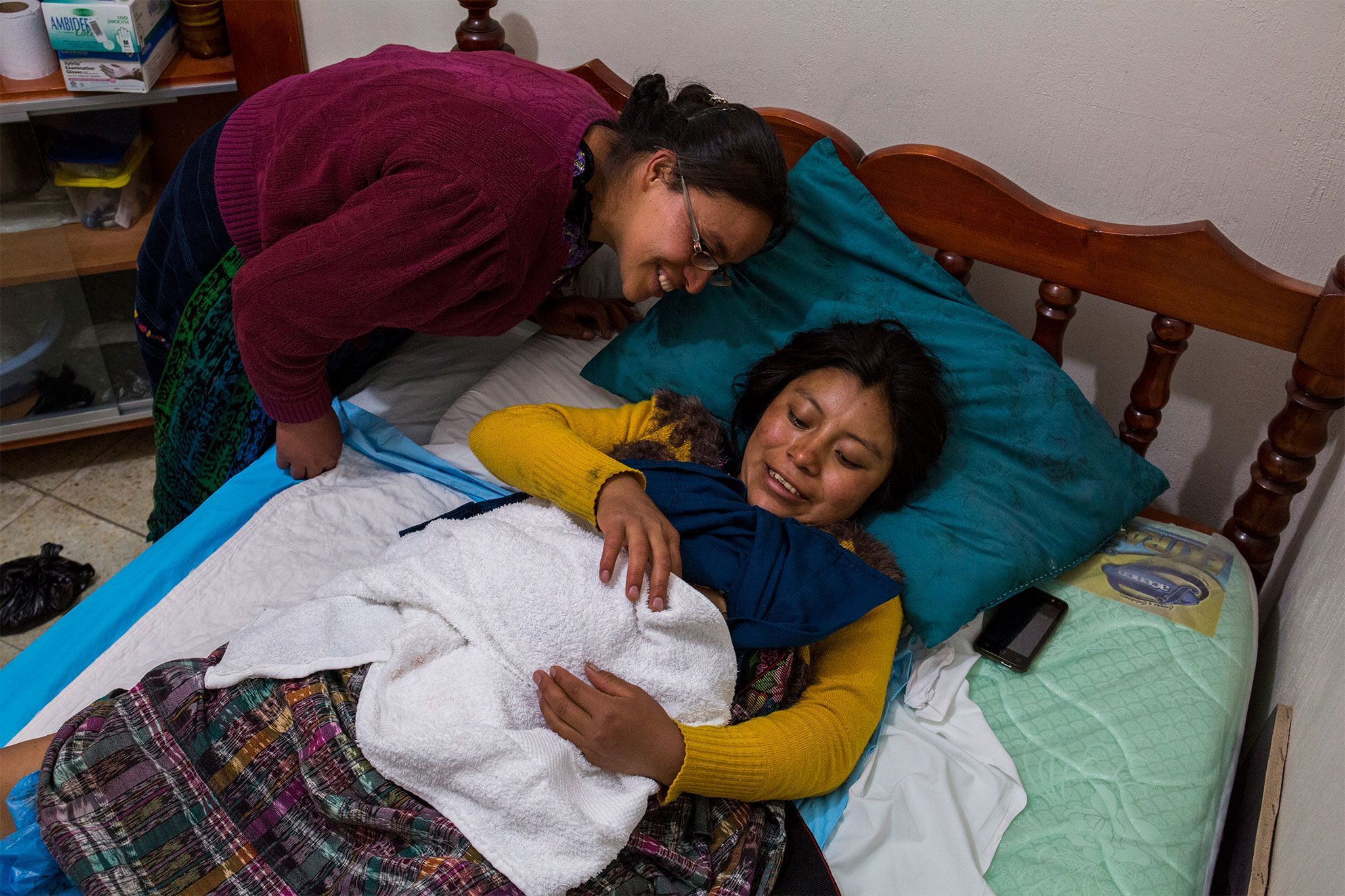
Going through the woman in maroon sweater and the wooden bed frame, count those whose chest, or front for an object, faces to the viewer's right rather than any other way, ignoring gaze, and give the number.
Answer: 1

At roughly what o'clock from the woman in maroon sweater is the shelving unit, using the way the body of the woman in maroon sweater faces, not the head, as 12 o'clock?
The shelving unit is roughly at 8 o'clock from the woman in maroon sweater.

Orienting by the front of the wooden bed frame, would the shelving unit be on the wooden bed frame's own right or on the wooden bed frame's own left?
on the wooden bed frame's own right

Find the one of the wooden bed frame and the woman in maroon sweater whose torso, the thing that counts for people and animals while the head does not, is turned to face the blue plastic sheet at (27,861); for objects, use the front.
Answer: the wooden bed frame

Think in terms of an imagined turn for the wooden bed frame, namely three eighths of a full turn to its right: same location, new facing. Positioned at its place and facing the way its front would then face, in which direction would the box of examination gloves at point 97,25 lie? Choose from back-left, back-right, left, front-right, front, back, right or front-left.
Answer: left

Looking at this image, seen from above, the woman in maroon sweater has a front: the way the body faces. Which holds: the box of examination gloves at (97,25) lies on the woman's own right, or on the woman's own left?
on the woman's own left

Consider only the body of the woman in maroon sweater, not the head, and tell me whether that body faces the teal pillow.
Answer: yes

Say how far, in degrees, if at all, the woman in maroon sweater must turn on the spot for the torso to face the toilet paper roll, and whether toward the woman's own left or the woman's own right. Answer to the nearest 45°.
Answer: approximately 135° to the woman's own left

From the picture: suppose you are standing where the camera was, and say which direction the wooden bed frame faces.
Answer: facing the viewer and to the left of the viewer

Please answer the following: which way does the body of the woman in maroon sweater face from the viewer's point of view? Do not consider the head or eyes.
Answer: to the viewer's right

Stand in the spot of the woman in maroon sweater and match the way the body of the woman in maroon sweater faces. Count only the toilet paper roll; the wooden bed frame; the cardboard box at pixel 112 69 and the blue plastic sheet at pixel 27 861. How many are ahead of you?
1

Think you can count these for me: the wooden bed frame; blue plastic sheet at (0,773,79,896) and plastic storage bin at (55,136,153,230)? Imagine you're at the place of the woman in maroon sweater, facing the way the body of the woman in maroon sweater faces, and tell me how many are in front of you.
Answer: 1
